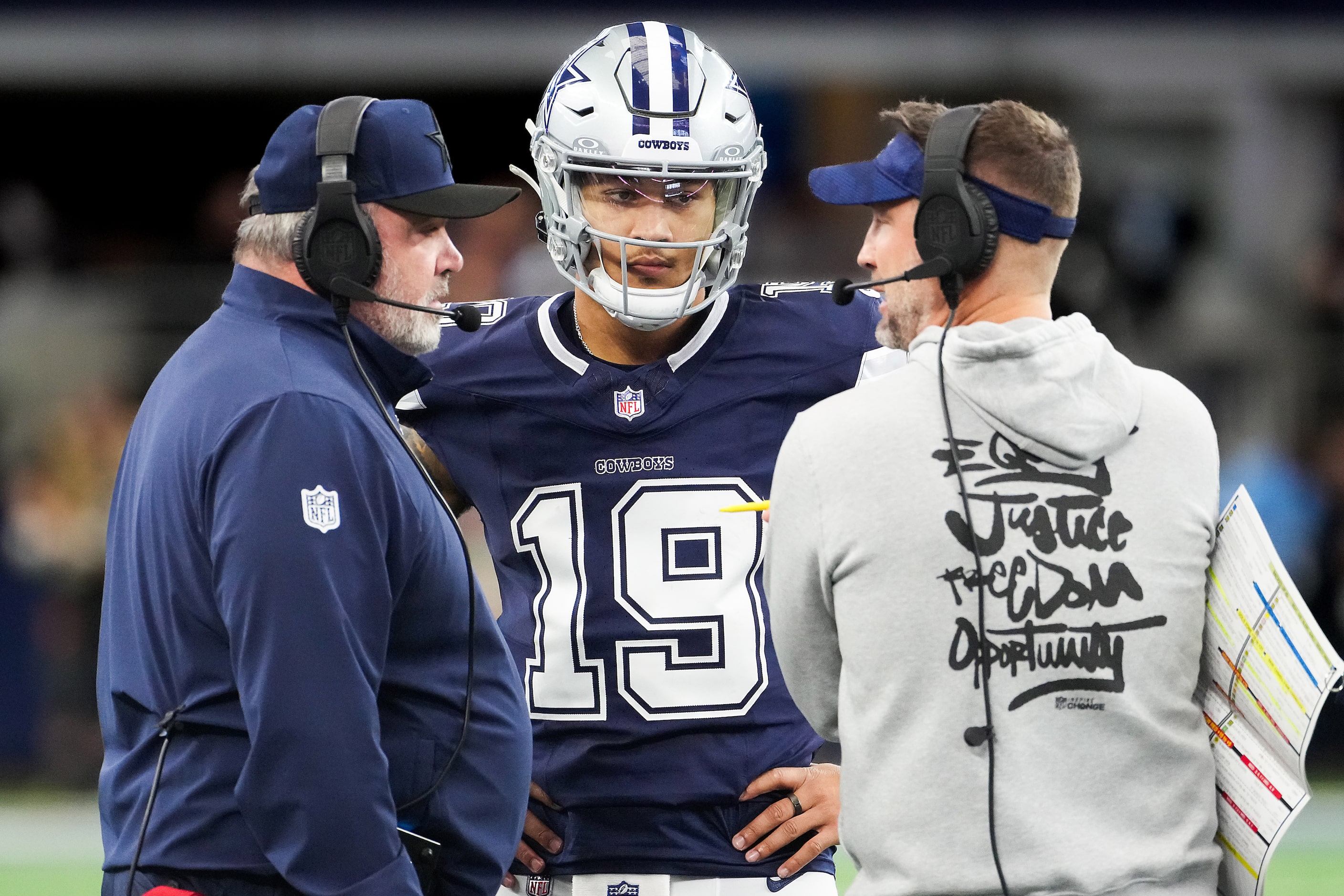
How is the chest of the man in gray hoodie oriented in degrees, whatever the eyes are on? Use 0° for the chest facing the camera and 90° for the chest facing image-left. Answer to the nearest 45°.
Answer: approximately 135°

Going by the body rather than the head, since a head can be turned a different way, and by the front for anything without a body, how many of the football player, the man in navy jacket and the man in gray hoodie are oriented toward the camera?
1

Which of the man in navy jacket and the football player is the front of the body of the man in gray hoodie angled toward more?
the football player

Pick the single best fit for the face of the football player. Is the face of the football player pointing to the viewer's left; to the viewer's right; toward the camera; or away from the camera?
toward the camera

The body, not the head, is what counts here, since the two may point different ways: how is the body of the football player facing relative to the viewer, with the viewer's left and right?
facing the viewer

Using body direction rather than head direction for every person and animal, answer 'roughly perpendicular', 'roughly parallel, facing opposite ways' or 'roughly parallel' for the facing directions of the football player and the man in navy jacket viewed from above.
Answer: roughly perpendicular

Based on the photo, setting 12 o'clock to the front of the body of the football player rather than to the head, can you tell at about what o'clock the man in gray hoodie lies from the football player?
The man in gray hoodie is roughly at 11 o'clock from the football player.

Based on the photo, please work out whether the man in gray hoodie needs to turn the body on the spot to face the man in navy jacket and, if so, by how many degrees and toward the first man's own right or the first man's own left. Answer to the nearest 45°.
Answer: approximately 45° to the first man's own left

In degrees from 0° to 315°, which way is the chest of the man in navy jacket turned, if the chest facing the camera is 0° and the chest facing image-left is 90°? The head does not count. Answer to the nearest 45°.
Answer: approximately 270°

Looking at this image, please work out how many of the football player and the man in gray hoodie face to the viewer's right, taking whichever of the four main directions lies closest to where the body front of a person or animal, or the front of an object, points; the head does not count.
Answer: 0

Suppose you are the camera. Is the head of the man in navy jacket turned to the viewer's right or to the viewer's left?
to the viewer's right

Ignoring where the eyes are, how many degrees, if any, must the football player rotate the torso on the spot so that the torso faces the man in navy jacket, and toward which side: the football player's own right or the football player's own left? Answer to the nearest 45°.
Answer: approximately 45° to the football player's own right

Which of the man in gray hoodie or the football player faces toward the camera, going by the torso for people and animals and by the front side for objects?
the football player

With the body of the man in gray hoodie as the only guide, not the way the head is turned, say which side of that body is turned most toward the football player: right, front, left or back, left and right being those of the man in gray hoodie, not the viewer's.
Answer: front

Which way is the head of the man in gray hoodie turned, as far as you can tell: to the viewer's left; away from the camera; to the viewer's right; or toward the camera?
to the viewer's left

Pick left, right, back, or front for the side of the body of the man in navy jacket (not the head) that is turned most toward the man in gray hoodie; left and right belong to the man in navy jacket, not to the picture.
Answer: front

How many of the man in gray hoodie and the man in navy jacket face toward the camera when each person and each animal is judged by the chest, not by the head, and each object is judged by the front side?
0
